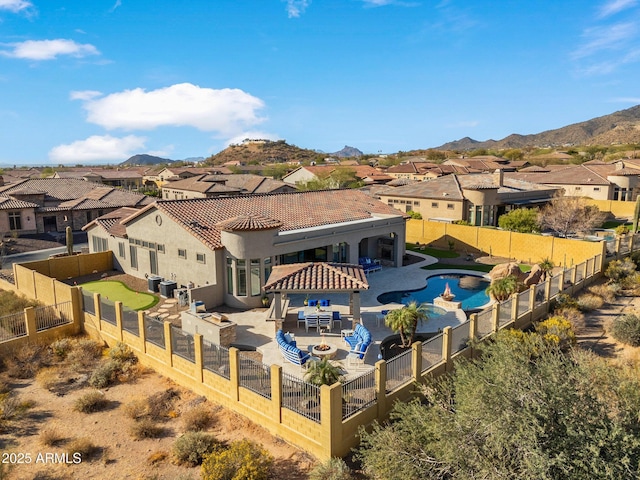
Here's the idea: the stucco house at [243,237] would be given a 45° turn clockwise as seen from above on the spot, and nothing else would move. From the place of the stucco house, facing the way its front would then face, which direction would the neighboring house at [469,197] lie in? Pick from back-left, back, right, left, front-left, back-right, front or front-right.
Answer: front-right

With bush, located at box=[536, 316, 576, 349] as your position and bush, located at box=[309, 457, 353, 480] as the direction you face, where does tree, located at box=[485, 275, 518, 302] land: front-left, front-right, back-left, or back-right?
back-right

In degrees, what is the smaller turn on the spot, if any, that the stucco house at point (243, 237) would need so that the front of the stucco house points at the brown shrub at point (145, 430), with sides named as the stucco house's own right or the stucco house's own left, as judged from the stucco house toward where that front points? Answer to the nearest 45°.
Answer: approximately 135° to the stucco house's own left

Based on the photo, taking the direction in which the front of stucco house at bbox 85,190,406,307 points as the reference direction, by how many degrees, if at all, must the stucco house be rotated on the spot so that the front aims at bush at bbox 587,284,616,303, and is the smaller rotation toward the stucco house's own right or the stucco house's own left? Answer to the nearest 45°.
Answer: approximately 135° to the stucco house's own right

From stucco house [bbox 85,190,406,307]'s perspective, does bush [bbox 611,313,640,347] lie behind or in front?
behind

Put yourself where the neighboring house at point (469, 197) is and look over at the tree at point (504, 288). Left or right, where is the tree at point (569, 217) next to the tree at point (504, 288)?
left

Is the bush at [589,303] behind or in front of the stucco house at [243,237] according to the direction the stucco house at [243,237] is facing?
behind

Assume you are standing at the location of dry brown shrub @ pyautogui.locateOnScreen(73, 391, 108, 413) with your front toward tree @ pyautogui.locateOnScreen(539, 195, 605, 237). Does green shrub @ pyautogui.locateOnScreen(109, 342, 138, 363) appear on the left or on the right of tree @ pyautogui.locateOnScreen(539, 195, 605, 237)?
left

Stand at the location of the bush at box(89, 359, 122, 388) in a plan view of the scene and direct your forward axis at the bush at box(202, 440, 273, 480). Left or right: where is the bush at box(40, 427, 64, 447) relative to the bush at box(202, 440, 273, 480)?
right

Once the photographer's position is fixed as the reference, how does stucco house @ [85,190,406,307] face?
facing away from the viewer and to the left of the viewer

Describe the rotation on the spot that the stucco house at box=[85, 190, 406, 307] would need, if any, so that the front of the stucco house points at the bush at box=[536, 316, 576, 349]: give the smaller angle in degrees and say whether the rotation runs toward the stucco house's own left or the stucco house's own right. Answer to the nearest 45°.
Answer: approximately 180°

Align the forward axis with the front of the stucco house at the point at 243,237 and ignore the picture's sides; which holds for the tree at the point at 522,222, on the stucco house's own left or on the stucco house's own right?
on the stucco house's own right
